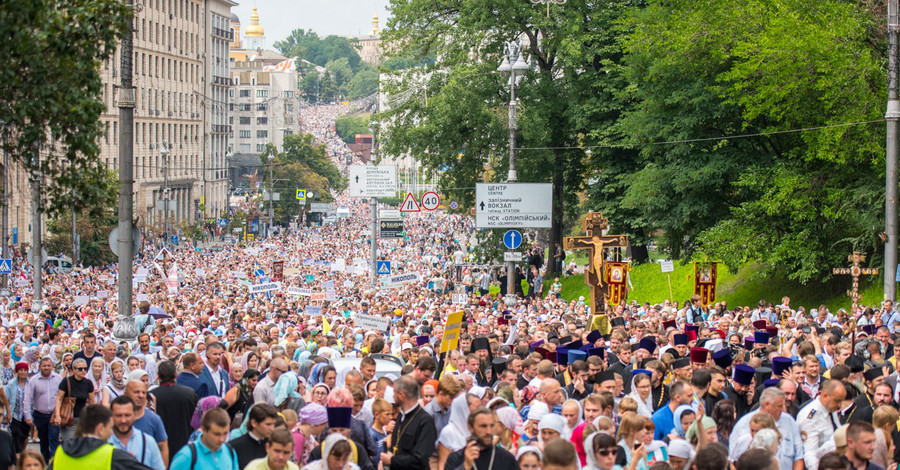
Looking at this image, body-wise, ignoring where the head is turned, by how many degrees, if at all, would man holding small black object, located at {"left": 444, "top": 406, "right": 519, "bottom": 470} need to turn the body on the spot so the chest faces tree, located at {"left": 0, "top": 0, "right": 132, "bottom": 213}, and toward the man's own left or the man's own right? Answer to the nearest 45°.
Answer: approximately 135° to the man's own right

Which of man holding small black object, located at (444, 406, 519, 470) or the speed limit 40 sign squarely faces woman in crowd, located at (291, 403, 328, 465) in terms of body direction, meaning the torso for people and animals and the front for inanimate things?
the speed limit 40 sign

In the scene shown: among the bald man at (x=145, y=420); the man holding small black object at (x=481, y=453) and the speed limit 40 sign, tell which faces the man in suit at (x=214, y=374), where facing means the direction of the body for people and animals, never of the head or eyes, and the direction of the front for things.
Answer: the speed limit 40 sign

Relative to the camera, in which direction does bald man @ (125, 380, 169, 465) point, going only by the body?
toward the camera

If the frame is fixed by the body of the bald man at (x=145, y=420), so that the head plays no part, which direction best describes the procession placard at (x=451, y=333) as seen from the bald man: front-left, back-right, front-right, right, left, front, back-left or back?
back-left

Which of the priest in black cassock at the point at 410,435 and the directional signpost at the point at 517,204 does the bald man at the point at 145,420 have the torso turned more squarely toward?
the priest in black cassock

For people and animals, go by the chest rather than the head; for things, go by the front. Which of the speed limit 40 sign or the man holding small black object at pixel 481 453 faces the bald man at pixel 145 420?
the speed limit 40 sign

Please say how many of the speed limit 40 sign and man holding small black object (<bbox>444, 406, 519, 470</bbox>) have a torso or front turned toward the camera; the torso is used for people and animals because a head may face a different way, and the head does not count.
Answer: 2

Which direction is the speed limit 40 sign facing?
toward the camera

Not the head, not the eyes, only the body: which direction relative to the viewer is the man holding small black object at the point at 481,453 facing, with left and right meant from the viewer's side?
facing the viewer

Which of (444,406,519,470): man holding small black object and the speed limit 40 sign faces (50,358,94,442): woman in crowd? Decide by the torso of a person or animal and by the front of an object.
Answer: the speed limit 40 sign

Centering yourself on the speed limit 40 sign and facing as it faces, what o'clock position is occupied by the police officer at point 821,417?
The police officer is roughly at 12 o'clock from the speed limit 40 sign.

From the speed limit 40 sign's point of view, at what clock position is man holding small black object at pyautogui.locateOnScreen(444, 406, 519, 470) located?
The man holding small black object is roughly at 12 o'clock from the speed limit 40 sign.

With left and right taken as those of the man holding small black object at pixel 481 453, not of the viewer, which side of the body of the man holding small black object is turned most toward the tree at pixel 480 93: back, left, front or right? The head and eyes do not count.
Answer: back
